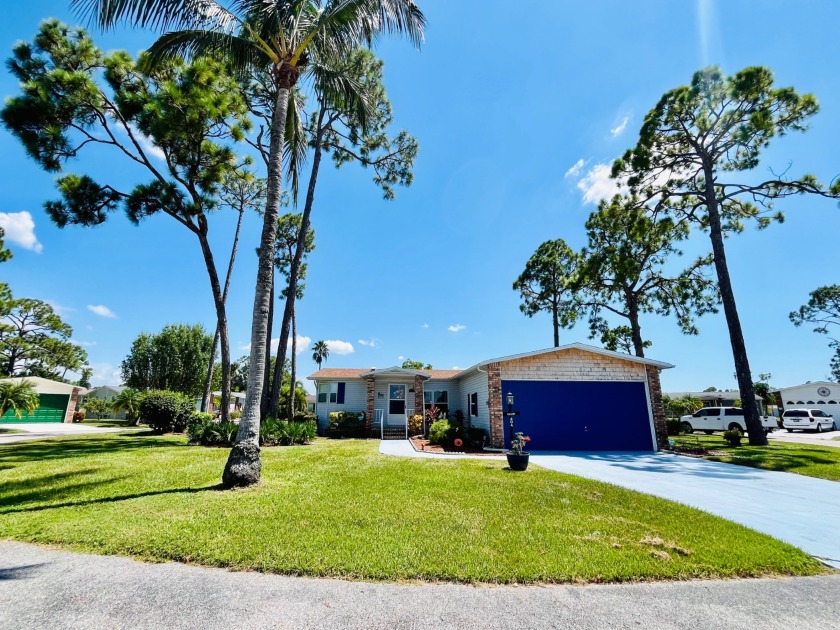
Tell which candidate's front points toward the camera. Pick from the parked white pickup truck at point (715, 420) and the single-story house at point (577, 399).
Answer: the single-story house

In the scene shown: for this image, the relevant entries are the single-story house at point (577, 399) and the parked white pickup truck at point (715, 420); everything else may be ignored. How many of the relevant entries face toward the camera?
1

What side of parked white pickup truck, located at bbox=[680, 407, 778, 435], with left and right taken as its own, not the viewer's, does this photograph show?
left

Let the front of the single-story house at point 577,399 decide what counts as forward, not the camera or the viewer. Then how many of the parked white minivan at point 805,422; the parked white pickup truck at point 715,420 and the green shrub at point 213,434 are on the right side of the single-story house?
1

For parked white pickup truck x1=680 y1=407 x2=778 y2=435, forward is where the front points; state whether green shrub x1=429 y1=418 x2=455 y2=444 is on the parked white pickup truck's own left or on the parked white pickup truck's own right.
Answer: on the parked white pickup truck's own left

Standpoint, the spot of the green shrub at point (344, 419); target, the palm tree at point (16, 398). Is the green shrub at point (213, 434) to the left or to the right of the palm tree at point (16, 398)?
left

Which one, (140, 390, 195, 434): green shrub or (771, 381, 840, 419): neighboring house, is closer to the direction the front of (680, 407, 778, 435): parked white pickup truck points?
the green shrub

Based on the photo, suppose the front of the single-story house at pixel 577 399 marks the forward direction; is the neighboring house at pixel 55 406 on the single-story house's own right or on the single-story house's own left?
on the single-story house's own right

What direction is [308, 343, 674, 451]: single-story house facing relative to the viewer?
toward the camera

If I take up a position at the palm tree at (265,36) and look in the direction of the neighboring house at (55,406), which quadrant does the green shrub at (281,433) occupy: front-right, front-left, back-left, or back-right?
front-right

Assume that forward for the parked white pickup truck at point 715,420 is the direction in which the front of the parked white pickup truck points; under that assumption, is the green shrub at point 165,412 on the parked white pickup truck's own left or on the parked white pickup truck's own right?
on the parked white pickup truck's own left

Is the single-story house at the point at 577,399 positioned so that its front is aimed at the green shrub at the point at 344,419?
no

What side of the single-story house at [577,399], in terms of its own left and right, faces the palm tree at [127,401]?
right

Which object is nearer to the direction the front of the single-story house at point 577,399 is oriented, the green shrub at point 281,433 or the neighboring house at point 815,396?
the green shrub

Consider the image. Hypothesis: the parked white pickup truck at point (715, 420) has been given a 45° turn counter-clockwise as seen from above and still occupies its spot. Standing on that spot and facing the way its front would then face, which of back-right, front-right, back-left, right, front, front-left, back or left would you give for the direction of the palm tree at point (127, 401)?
front

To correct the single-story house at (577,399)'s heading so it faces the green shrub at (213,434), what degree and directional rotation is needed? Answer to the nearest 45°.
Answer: approximately 90° to its right

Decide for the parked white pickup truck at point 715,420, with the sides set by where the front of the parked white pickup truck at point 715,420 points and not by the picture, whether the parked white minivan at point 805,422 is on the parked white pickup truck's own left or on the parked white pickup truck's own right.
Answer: on the parked white pickup truck's own right

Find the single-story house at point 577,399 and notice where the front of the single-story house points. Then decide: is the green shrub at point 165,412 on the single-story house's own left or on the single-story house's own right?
on the single-story house's own right

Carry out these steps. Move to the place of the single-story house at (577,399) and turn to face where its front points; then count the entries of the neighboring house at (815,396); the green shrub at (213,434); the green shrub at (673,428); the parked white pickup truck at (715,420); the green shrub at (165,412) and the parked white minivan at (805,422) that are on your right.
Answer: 2

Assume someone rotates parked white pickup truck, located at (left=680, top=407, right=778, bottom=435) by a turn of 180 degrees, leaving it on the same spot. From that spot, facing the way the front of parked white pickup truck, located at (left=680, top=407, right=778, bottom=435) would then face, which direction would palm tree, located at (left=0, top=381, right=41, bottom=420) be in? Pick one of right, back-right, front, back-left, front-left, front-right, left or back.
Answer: back-right
